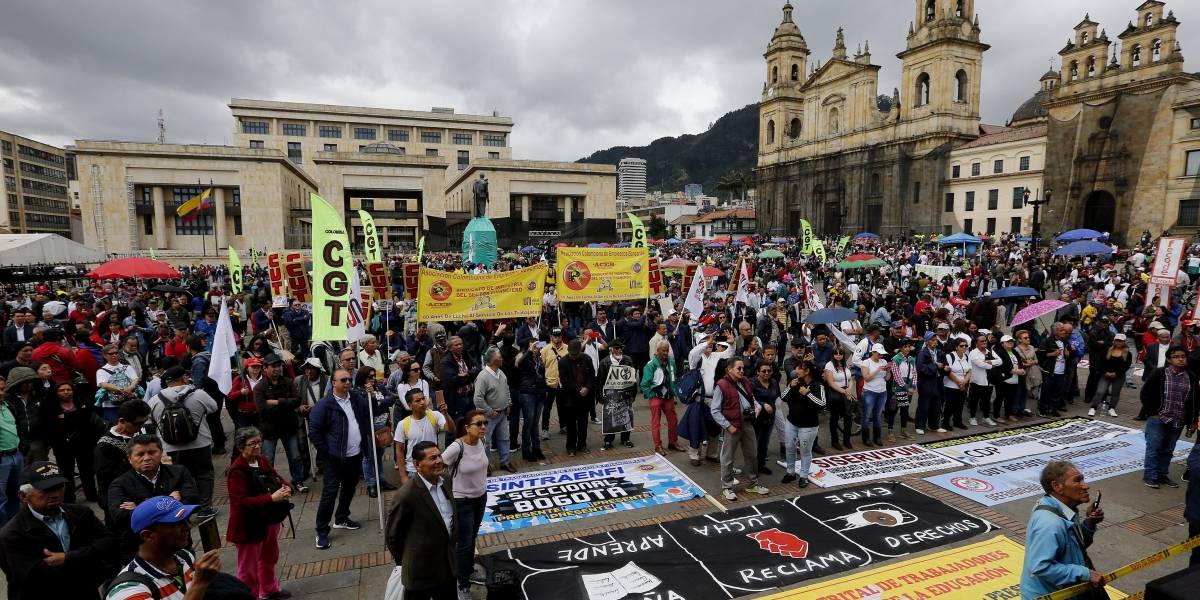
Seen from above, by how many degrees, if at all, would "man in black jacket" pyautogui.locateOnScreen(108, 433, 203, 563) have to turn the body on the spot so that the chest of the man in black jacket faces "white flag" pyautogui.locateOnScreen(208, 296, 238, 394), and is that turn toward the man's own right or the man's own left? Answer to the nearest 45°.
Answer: approximately 135° to the man's own left

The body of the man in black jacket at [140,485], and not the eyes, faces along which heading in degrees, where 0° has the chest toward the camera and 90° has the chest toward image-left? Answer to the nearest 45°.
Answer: approximately 315°

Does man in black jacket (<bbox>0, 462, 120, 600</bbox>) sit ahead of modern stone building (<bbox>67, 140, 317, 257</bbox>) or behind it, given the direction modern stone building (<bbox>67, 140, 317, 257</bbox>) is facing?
ahead

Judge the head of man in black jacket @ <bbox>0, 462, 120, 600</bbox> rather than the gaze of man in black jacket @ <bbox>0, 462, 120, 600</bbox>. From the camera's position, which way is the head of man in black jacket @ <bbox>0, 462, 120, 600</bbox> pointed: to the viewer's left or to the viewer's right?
to the viewer's right

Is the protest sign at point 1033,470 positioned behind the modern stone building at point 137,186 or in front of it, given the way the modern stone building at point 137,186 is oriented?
in front

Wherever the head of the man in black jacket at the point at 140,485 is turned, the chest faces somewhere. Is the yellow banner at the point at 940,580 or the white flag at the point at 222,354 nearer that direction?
the yellow banner

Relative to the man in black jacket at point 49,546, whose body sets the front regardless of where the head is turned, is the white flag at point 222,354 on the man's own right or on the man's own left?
on the man's own left
